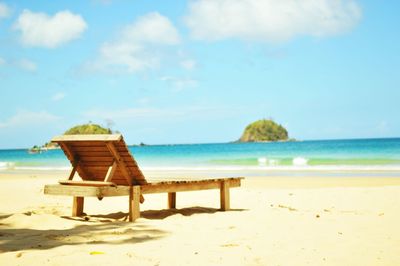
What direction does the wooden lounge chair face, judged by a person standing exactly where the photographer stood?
facing away from the viewer and to the right of the viewer
